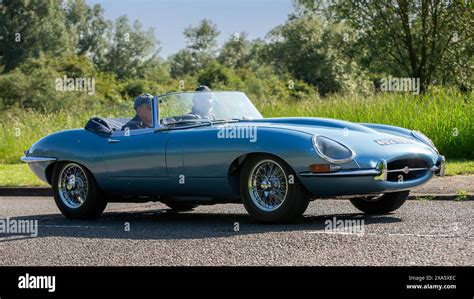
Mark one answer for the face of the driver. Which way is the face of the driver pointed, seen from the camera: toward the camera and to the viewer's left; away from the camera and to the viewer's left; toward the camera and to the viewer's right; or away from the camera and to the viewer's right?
toward the camera and to the viewer's right

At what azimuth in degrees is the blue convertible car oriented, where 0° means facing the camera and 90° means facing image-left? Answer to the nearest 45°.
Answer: approximately 315°

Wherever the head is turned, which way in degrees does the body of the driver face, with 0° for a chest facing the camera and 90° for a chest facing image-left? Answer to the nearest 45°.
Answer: approximately 315°
